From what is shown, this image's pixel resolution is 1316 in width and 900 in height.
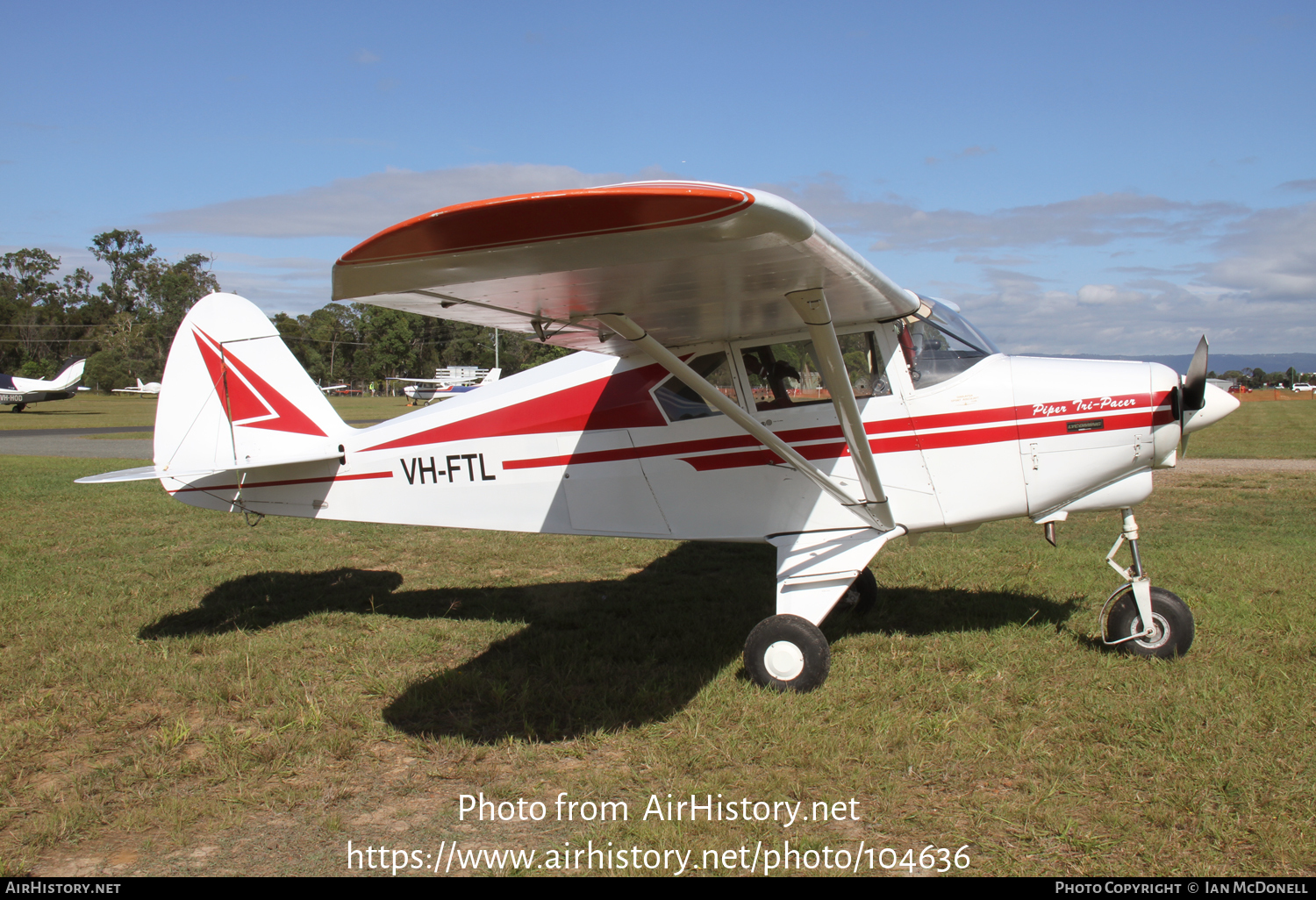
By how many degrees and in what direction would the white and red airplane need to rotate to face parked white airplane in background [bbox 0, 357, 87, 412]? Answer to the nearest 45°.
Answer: approximately 135° to its left

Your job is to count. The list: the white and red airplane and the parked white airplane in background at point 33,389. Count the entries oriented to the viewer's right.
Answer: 1

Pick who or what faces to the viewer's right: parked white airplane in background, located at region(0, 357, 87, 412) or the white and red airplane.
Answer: the white and red airplane

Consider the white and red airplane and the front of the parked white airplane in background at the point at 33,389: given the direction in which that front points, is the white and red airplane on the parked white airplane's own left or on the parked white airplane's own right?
on the parked white airplane's own left

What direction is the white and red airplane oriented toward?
to the viewer's right

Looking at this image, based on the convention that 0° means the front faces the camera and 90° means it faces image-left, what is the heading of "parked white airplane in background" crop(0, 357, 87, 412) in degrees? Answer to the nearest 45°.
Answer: approximately 90°
